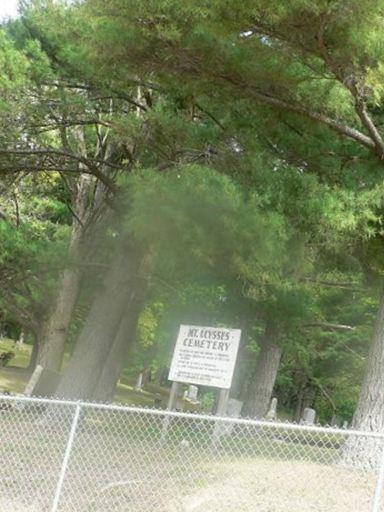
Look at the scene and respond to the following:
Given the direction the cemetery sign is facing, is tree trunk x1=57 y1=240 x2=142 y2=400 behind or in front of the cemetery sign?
behind

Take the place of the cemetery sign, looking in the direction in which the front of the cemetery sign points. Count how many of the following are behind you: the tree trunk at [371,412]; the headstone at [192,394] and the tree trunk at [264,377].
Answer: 2

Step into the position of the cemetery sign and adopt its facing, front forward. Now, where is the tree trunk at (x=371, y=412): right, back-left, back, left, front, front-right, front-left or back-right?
front-left

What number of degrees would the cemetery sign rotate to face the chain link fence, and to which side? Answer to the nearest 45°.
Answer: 0° — it already faces it

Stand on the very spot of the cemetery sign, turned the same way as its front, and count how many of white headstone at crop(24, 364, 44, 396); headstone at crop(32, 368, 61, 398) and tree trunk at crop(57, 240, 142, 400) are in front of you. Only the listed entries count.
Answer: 0

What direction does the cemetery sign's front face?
toward the camera

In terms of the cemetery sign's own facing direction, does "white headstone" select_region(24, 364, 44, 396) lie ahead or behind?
behind

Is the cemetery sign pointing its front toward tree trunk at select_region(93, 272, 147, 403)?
no

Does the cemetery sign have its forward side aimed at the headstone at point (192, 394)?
no

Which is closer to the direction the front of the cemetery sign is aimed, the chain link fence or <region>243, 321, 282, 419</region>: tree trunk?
the chain link fence

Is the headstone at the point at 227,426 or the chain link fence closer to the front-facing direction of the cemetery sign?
the chain link fence
